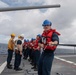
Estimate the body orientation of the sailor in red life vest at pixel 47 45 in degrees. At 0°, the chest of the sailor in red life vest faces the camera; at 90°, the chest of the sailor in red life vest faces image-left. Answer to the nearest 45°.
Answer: approximately 45°
